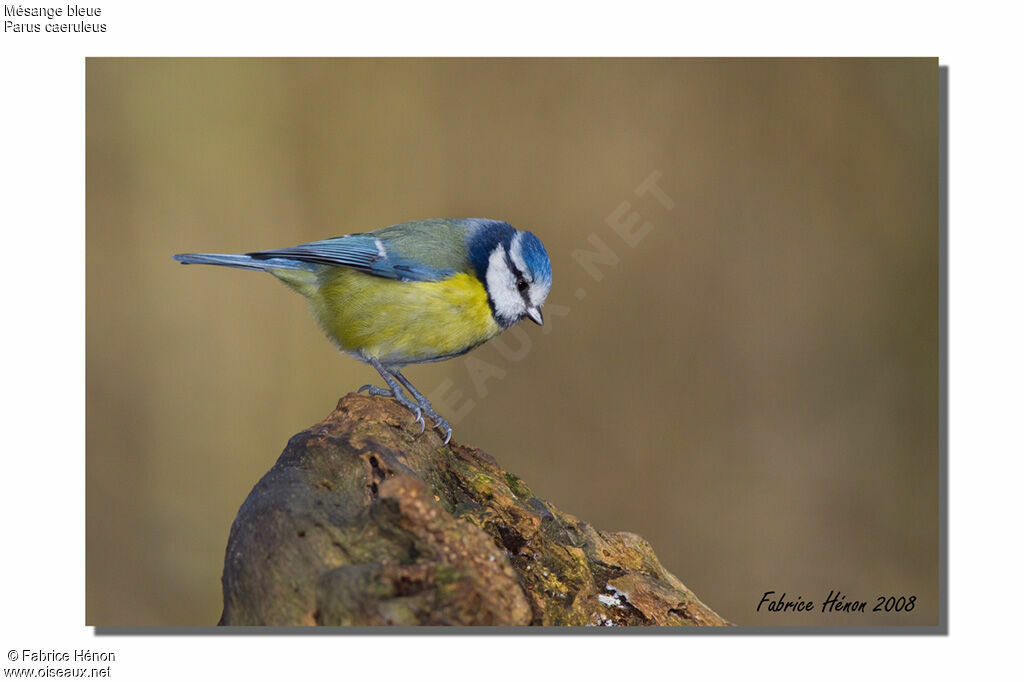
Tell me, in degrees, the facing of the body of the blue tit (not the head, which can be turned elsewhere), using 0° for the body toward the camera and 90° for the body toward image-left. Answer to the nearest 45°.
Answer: approximately 270°
